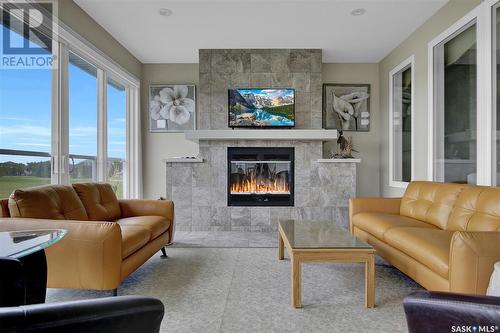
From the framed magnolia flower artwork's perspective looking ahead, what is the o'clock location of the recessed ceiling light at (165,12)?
The recessed ceiling light is roughly at 12 o'clock from the framed magnolia flower artwork.

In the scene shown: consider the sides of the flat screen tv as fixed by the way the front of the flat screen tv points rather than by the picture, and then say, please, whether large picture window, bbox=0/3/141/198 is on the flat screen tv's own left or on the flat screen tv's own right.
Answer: on the flat screen tv's own right

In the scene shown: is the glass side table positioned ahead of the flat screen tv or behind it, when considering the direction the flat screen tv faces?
ahead

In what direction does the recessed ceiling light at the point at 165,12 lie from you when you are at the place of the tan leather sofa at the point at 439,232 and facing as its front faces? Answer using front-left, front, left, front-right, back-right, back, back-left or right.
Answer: front-right

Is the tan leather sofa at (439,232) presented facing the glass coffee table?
yes

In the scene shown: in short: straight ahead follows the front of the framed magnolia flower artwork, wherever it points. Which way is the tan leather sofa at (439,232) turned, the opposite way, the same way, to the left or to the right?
to the right

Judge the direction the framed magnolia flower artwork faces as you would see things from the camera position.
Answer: facing the viewer

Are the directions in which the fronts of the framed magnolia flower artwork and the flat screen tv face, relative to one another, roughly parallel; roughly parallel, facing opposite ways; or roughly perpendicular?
roughly parallel

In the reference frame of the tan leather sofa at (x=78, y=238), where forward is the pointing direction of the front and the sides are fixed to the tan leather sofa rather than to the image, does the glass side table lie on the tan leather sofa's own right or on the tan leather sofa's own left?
on the tan leather sofa's own right

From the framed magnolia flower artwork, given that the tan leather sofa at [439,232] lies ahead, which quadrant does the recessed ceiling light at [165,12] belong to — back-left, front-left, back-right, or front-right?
front-right

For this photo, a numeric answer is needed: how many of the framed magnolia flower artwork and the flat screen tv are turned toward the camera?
2

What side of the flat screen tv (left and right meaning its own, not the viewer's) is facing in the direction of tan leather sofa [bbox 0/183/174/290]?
front

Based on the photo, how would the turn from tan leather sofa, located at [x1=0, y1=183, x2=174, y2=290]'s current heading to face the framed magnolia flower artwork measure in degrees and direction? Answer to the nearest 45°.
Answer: approximately 90° to its left

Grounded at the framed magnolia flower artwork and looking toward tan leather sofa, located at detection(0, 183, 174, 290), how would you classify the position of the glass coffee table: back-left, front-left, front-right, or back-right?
front-left

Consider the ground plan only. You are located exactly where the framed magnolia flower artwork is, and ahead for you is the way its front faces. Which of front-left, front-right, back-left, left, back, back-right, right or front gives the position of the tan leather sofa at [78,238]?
front

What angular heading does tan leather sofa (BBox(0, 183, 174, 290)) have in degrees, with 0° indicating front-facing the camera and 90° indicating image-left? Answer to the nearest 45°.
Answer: approximately 315°

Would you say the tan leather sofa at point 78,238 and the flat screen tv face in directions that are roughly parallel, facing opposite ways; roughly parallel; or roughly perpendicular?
roughly perpendicular
